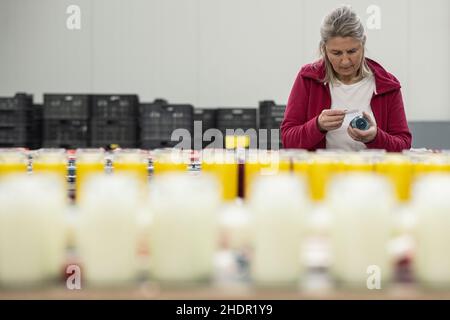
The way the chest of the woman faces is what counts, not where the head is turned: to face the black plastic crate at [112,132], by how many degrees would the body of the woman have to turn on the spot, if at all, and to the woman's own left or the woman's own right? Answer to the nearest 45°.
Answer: approximately 135° to the woman's own right

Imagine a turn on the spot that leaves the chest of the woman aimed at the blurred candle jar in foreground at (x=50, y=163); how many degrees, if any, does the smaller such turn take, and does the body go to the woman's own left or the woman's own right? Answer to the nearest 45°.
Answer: approximately 45° to the woman's own right

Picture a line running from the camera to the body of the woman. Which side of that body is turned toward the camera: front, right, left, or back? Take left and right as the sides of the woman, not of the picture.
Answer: front

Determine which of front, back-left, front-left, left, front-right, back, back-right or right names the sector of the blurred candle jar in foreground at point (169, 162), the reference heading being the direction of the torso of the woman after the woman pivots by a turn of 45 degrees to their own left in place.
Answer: right

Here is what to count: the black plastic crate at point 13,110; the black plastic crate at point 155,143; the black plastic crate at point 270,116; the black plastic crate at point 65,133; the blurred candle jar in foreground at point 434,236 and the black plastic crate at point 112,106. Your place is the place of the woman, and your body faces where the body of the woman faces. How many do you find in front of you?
1

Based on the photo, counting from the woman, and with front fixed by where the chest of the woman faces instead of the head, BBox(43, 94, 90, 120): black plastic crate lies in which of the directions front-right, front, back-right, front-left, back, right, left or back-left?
back-right

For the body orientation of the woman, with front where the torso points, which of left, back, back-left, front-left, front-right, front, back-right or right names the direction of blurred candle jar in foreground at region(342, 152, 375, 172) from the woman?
front

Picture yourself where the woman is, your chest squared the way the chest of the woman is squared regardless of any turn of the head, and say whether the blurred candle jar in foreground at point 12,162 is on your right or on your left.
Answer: on your right

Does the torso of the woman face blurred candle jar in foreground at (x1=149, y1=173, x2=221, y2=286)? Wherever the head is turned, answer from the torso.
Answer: yes

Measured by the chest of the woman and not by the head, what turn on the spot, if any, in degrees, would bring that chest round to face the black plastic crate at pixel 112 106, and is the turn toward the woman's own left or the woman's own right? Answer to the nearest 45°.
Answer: approximately 135° to the woman's own right

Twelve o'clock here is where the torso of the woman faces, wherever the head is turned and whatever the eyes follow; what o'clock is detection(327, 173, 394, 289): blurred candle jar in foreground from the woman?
The blurred candle jar in foreground is roughly at 12 o'clock from the woman.

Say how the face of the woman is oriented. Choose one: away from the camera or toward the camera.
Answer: toward the camera

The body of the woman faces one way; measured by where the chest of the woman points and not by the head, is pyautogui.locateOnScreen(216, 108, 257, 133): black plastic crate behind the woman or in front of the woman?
behind

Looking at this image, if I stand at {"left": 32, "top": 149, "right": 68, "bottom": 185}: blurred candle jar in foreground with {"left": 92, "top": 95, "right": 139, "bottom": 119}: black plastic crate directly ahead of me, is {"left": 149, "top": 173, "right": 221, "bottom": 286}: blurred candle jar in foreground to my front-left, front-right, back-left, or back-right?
back-right

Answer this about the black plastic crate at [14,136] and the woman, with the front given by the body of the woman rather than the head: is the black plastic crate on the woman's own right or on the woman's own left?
on the woman's own right

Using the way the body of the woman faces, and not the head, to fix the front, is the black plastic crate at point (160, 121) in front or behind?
behind

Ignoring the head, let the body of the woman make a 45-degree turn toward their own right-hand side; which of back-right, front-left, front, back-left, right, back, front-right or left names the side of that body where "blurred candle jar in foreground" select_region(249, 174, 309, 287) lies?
front-left
